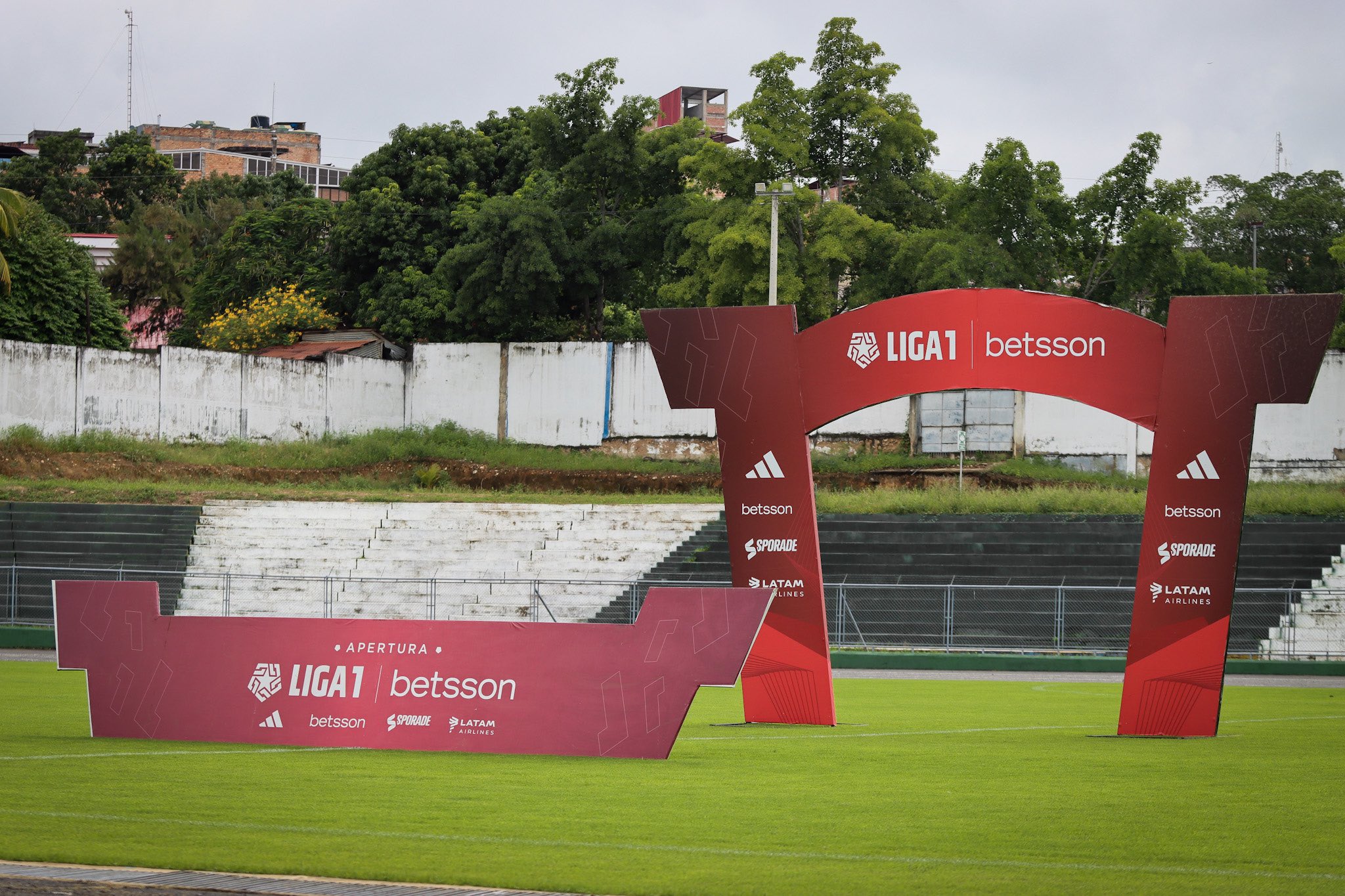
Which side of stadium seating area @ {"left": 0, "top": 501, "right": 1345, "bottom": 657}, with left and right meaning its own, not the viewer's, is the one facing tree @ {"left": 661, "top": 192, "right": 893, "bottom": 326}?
back

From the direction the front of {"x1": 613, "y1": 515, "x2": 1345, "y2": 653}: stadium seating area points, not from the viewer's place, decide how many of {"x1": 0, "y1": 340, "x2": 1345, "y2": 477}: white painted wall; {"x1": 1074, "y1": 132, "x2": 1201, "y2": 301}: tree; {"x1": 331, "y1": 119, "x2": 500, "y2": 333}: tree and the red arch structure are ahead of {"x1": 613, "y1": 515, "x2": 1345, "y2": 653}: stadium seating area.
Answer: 1

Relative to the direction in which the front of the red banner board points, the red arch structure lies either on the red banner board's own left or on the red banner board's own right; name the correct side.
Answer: on the red banner board's own left

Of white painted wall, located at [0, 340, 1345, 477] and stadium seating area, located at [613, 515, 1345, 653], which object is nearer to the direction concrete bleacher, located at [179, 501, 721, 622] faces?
the stadium seating area

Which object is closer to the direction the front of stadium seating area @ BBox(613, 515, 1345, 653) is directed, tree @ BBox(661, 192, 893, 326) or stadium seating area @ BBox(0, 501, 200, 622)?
the stadium seating area

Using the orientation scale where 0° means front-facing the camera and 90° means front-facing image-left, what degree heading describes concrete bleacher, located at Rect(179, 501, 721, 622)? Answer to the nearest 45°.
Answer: approximately 0°

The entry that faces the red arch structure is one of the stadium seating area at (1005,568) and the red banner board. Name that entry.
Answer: the stadium seating area

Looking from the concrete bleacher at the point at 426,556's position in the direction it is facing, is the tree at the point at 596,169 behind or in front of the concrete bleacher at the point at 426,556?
behind

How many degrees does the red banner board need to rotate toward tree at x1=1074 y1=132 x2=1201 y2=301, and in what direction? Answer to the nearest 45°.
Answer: approximately 135° to its left
